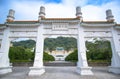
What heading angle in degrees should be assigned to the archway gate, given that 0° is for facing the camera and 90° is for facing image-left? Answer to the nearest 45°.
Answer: approximately 0°
